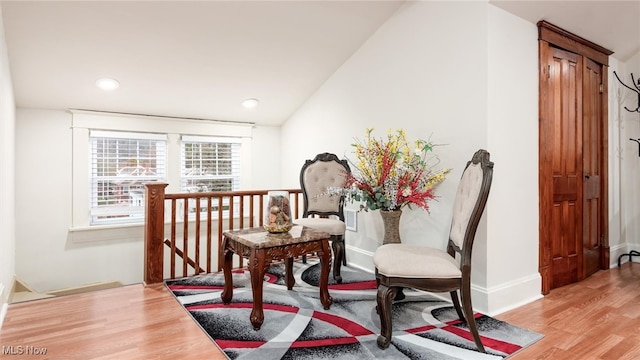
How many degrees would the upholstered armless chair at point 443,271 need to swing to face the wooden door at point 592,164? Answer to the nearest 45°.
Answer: approximately 135° to its right

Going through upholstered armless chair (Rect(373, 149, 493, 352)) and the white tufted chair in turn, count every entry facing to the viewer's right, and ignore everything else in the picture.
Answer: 0

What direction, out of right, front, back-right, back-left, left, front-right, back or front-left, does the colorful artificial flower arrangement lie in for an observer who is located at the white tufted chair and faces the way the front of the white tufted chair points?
left

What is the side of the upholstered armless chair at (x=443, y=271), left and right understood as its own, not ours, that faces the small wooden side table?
front

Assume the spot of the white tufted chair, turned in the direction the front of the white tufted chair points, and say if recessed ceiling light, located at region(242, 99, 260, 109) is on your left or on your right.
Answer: on your right

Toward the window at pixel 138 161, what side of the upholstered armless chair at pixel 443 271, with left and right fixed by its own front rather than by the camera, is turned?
front

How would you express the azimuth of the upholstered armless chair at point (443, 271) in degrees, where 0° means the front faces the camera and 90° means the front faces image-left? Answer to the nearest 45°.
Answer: approximately 90°

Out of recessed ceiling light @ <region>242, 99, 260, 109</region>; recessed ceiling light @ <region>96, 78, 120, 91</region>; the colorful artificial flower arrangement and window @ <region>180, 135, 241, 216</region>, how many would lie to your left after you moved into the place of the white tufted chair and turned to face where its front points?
1

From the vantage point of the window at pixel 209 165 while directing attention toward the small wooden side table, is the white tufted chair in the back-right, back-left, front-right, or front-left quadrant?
front-left

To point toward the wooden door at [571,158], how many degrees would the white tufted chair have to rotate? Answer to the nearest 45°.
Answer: approximately 135° to its left

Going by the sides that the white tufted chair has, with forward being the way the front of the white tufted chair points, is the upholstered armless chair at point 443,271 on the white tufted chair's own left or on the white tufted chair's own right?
on the white tufted chair's own left
